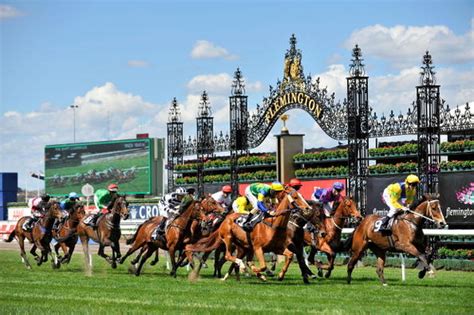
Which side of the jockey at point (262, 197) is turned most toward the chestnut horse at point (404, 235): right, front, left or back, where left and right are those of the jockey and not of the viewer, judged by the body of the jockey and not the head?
front

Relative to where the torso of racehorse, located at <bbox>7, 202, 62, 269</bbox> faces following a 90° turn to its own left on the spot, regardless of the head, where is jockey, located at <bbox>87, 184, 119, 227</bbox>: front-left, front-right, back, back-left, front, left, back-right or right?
right

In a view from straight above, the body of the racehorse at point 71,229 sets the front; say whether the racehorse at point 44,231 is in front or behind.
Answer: behind

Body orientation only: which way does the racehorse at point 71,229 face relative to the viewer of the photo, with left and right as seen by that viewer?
facing the viewer and to the right of the viewer

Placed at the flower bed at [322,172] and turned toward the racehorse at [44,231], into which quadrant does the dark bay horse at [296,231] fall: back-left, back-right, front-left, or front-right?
front-left

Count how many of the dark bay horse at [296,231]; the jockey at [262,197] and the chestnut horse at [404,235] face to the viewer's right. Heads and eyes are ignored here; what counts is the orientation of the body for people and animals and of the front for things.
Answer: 3

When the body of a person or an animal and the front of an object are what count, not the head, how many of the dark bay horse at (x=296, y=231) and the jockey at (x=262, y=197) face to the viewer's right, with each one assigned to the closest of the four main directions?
2

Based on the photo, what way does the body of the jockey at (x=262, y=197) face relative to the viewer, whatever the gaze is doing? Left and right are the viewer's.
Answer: facing to the right of the viewer

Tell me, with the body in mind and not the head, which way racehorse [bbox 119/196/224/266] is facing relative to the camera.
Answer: to the viewer's right

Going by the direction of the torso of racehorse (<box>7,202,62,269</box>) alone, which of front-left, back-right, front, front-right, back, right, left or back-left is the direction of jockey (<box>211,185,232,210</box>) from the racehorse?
front

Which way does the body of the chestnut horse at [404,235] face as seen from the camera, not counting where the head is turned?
to the viewer's right

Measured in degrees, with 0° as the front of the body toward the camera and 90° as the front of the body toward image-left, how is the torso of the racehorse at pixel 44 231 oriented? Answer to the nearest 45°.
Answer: approximately 315°

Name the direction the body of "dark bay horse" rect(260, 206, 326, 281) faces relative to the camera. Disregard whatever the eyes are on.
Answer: to the viewer's right
